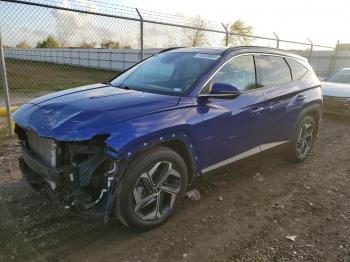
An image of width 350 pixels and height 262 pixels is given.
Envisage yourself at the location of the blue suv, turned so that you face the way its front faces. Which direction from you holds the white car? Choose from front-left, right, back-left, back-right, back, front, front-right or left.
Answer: back
